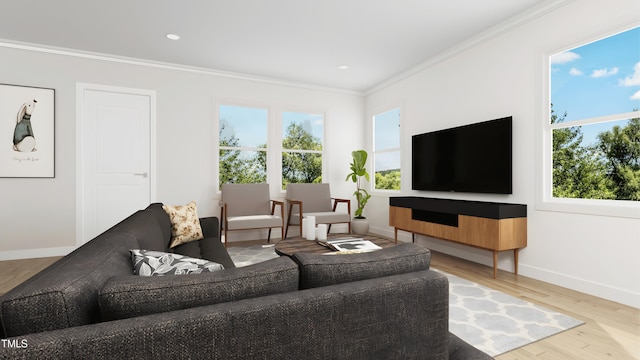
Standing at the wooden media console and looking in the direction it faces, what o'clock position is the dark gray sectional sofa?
The dark gray sectional sofa is roughly at 11 o'clock from the wooden media console.

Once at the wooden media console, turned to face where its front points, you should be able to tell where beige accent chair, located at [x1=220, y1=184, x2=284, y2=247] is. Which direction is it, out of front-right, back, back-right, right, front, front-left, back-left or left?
front-right

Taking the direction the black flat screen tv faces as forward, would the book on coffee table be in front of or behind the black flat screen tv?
in front

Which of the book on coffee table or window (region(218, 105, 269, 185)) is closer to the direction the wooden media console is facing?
the book on coffee table

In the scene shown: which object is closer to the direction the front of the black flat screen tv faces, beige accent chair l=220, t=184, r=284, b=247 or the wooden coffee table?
the wooden coffee table

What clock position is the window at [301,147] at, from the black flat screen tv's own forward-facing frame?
The window is roughly at 2 o'clock from the black flat screen tv.

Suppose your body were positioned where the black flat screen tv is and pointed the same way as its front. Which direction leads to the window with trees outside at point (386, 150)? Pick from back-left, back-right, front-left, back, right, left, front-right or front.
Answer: right

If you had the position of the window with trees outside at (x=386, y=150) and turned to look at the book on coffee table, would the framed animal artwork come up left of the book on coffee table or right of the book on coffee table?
right

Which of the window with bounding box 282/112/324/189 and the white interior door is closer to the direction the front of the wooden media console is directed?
the white interior door

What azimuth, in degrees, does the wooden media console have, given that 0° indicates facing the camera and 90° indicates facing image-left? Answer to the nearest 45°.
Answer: approximately 45°

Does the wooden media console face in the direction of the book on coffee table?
yes

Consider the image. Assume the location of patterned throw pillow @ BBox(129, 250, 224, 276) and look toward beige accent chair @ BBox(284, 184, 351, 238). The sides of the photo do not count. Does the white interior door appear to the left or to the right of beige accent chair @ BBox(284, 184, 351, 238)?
left

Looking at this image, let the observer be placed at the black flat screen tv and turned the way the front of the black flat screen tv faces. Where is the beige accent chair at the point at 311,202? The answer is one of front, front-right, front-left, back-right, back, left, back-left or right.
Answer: front-right

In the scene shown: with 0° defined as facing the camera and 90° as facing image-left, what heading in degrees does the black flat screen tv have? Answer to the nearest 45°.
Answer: approximately 45°
